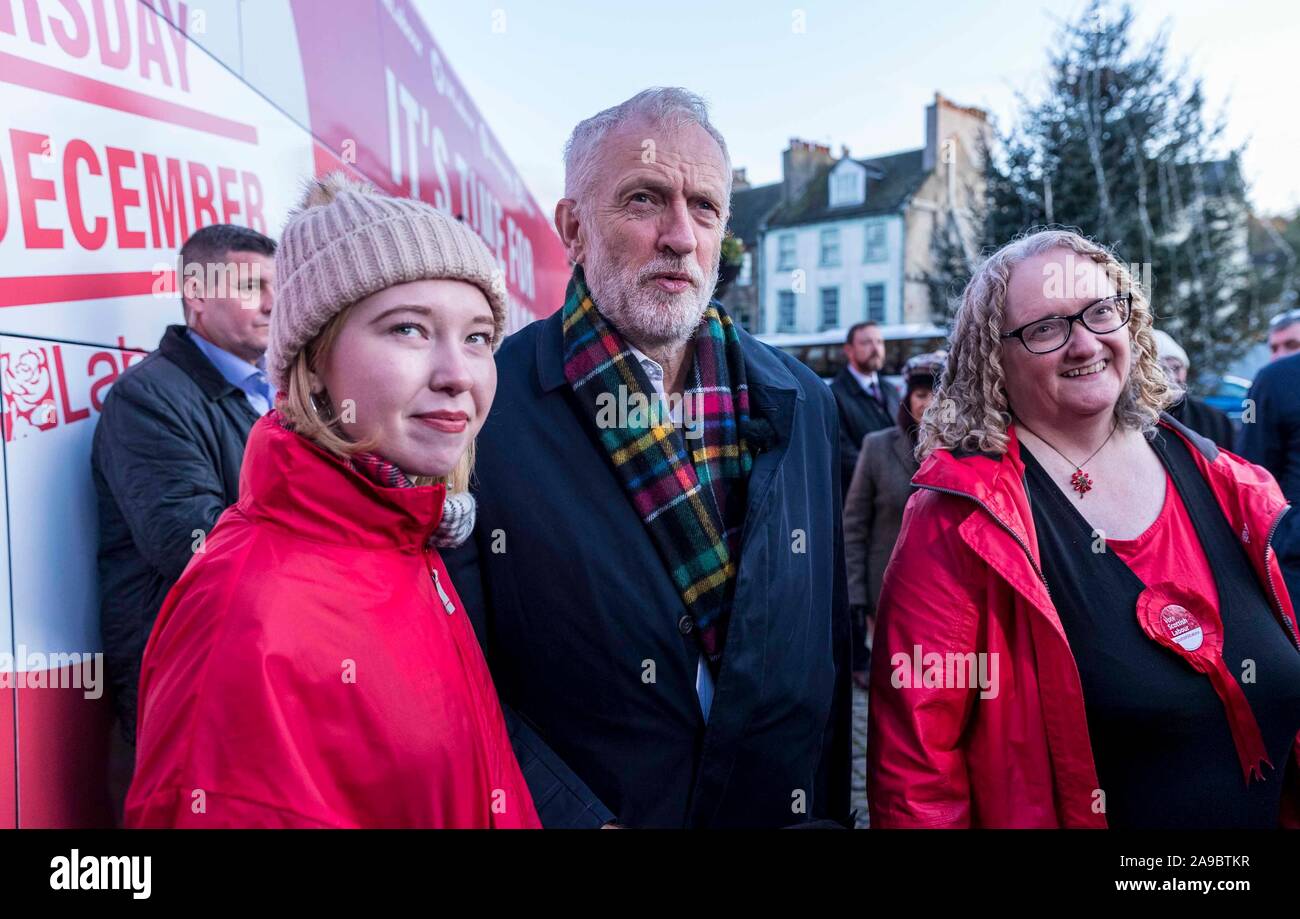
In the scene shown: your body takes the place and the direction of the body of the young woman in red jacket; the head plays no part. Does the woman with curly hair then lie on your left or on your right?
on your left

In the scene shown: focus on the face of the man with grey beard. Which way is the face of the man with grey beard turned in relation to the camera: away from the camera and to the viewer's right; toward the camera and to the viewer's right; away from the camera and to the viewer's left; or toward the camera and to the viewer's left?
toward the camera and to the viewer's right

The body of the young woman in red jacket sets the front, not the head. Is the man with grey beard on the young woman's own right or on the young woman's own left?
on the young woman's own left

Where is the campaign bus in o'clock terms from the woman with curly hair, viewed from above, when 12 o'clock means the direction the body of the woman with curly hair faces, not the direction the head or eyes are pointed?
The campaign bus is roughly at 4 o'clock from the woman with curly hair.

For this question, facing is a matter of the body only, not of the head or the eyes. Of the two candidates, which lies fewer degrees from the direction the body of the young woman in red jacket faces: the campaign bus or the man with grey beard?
the man with grey beard

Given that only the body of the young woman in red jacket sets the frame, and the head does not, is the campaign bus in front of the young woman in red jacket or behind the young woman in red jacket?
behind

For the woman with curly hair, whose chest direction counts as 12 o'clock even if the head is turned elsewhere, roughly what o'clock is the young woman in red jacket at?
The young woman in red jacket is roughly at 3 o'clock from the woman with curly hair.

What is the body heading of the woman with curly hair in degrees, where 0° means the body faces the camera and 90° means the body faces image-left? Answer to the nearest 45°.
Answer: approximately 315°

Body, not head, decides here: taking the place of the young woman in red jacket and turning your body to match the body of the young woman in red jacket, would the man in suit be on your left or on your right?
on your left

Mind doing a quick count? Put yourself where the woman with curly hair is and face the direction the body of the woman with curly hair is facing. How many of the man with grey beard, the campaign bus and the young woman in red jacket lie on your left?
0

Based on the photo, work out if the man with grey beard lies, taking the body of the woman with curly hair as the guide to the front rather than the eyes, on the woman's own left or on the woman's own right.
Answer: on the woman's own right

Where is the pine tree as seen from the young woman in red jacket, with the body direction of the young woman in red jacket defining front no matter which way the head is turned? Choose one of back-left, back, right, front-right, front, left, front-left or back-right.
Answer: left

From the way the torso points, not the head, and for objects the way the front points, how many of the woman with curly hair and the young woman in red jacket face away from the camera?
0

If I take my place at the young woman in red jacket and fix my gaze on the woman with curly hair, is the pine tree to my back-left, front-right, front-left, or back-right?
front-left

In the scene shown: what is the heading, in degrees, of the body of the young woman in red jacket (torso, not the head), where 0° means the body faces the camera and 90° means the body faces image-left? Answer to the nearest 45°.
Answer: approximately 315°

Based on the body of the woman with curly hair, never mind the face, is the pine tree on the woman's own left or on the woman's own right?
on the woman's own left
